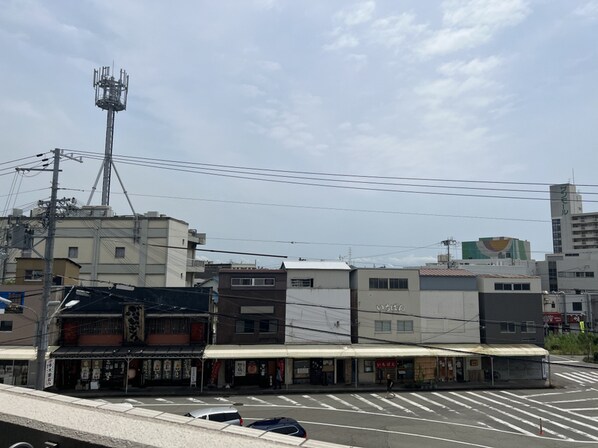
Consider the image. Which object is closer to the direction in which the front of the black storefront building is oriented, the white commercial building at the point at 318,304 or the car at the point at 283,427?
the car

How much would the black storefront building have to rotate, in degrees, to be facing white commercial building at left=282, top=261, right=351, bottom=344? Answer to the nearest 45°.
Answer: approximately 90° to its left

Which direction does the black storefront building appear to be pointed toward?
toward the camera

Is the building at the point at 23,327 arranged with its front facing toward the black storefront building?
no

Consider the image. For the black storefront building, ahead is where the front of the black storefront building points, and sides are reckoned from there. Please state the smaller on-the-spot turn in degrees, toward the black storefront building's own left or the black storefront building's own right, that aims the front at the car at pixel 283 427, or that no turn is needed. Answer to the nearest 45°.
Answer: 0° — it already faces it

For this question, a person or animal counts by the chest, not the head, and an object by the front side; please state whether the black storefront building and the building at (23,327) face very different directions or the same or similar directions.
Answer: same or similar directions

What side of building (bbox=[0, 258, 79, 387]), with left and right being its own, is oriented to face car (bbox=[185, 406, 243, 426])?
front

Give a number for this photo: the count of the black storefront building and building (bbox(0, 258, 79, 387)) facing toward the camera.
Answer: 2

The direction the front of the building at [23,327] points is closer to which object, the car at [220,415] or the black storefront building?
the car

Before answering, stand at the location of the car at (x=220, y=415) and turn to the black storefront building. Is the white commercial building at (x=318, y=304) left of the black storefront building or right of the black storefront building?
right

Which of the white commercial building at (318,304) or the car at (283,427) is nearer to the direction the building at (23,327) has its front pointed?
the car

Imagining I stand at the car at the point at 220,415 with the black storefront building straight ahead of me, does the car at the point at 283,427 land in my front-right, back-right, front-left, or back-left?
back-right

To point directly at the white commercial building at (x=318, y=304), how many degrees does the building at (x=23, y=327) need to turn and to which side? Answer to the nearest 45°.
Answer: approximately 90° to its left

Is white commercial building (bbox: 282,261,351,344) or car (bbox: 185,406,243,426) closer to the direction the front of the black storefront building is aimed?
the car

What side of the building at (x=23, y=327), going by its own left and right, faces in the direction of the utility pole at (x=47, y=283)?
front

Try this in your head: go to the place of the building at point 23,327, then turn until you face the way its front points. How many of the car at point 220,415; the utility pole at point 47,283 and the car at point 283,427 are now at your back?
0

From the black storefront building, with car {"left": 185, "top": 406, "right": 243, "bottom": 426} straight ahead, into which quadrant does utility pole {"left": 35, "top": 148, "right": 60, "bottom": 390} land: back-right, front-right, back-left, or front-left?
front-right

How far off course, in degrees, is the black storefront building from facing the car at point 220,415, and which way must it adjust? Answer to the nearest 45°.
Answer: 0° — it already faces it
